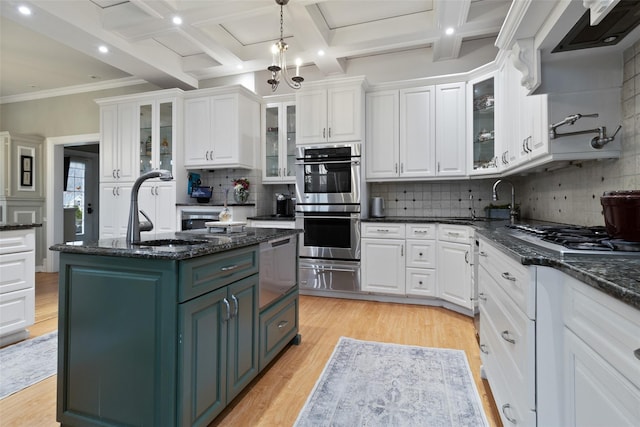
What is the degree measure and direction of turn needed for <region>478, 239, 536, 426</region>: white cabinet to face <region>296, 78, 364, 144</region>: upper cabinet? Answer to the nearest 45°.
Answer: approximately 45° to its right

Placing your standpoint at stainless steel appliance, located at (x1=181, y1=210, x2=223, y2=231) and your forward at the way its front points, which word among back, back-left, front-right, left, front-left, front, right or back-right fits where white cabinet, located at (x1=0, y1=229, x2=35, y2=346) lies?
front-right

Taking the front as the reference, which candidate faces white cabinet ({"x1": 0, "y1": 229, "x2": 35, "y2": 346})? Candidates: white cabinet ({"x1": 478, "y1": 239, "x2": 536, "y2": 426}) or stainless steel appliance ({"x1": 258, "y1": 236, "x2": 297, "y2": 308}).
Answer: white cabinet ({"x1": 478, "y1": 239, "x2": 536, "y2": 426})

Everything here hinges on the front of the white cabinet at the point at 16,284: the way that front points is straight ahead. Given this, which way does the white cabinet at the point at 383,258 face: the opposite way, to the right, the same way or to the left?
to the right

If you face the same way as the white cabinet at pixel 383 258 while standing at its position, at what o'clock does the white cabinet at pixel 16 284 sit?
the white cabinet at pixel 16 284 is roughly at 2 o'clock from the white cabinet at pixel 383 258.

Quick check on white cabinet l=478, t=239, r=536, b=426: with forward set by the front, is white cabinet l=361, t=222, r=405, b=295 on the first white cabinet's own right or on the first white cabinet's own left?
on the first white cabinet's own right

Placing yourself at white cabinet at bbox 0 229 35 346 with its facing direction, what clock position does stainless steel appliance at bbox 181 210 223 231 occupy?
The stainless steel appliance is roughly at 10 o'clock from the white cabinet.

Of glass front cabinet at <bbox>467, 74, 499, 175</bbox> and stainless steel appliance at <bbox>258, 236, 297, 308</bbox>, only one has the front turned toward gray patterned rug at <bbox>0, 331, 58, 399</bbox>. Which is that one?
the glass front cabinet

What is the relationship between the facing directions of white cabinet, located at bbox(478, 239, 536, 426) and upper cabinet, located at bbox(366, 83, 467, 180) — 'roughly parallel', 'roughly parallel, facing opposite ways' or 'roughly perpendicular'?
roughly perpendicular

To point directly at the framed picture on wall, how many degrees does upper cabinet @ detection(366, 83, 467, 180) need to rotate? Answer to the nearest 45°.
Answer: approximately 90° to its right
